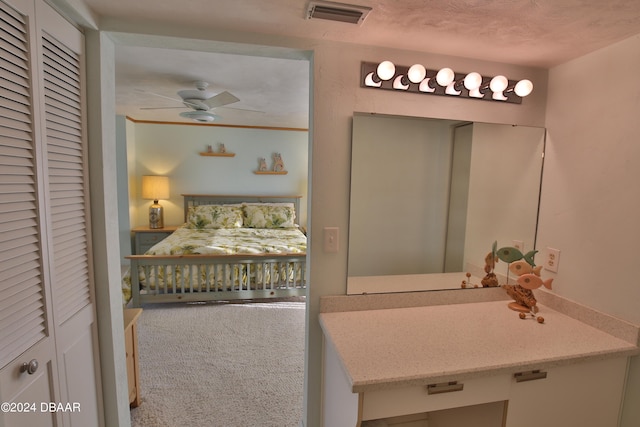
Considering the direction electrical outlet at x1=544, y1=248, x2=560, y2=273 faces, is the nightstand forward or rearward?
forward

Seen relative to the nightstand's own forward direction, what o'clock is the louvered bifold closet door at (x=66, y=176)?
The louvered bifold closet door is roughly at 12 o'clock from the nightstand.

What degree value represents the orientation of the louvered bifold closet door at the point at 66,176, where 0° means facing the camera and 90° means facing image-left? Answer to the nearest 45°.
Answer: approximately 315°

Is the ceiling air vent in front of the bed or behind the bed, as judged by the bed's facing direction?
in front

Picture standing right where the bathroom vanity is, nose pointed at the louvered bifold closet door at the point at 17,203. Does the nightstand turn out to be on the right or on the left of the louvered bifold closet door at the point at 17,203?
right

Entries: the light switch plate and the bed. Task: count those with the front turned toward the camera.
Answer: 2

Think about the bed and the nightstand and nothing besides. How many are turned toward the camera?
2

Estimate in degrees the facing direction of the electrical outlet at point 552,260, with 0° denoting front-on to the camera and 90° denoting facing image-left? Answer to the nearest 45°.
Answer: approximately 45°

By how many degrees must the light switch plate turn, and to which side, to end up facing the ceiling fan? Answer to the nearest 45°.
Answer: approximately 135° to its right

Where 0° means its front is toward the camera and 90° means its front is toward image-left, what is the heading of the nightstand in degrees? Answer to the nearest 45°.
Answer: approximately 0°

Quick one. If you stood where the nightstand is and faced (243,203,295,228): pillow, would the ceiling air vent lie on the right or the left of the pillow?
right

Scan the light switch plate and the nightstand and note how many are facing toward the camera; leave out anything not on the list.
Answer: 2
